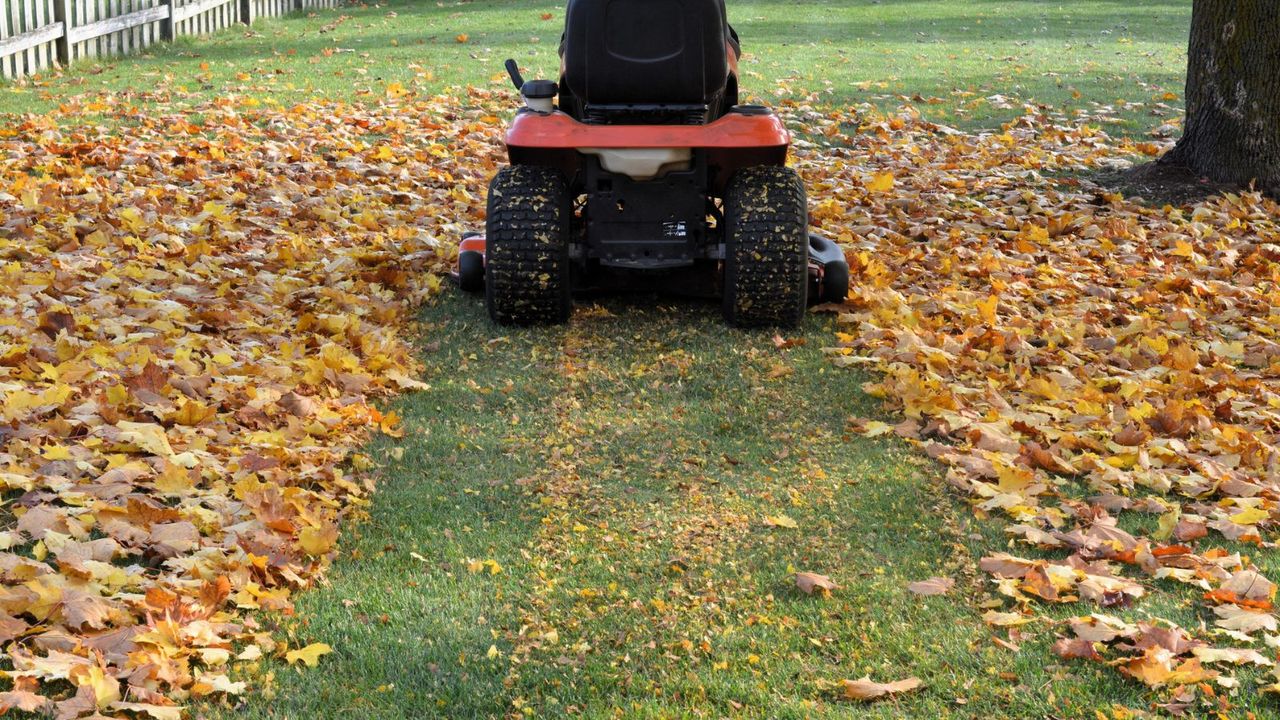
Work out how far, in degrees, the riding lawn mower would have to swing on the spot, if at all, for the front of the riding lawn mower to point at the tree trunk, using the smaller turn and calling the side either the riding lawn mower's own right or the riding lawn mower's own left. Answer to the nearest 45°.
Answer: approximately 45° to the riding lawn mower's own right

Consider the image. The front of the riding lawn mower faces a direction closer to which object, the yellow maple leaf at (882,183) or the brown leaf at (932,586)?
the yellow maple leaf

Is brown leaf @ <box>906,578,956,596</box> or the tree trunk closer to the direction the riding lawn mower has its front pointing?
the tree trunk

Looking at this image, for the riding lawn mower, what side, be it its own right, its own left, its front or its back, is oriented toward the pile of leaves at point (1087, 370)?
right

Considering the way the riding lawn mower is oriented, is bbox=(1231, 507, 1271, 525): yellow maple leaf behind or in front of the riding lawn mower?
behind

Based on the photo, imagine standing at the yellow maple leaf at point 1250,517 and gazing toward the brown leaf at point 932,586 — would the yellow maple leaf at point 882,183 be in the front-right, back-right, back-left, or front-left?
back-right

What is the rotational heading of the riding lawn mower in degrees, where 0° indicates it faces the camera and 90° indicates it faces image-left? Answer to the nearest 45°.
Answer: approximately 180°

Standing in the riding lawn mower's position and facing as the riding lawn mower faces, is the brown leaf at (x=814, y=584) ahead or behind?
behind

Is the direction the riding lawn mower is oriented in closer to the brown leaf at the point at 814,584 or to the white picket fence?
the white picket fence
